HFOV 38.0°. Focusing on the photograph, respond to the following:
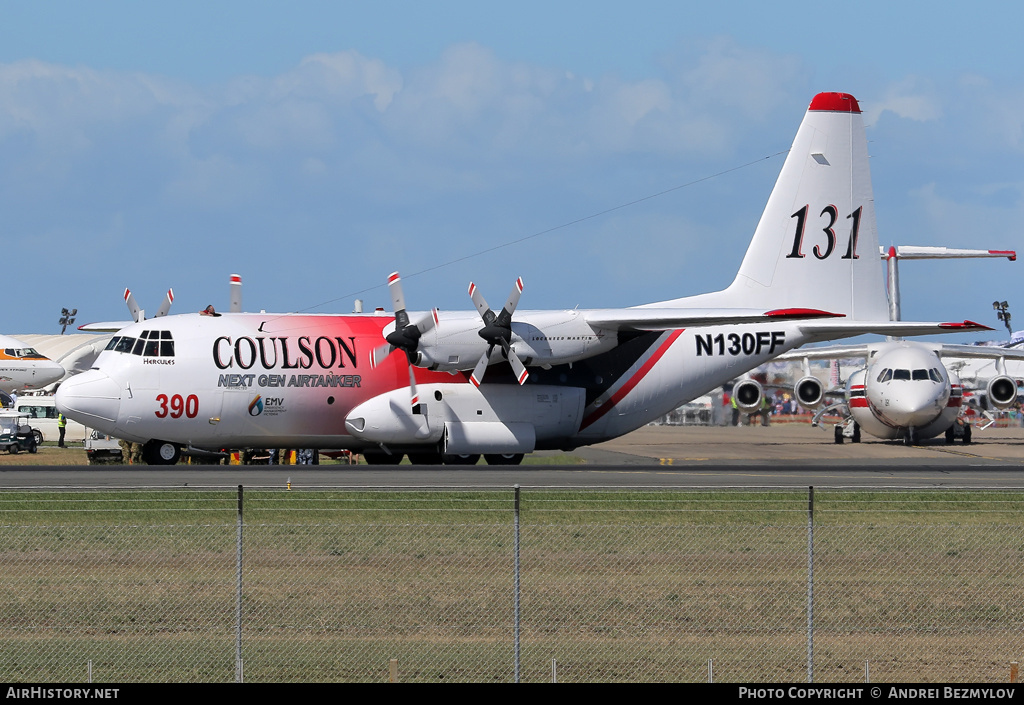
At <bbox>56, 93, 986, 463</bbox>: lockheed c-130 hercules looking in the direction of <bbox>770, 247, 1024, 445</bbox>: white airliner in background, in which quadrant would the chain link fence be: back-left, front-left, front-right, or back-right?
back-right

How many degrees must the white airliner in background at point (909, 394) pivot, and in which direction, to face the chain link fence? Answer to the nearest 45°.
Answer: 0° — it already faces it

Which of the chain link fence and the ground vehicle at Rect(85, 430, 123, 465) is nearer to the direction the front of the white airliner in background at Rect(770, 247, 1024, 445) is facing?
the chain link fence

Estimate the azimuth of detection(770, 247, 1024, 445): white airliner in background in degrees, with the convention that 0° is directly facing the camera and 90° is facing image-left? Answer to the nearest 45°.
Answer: approximately 0°

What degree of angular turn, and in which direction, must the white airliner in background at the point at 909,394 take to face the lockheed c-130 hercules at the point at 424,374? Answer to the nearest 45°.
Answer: approximately 45° to its right

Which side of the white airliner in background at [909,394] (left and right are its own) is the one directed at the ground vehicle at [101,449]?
right
